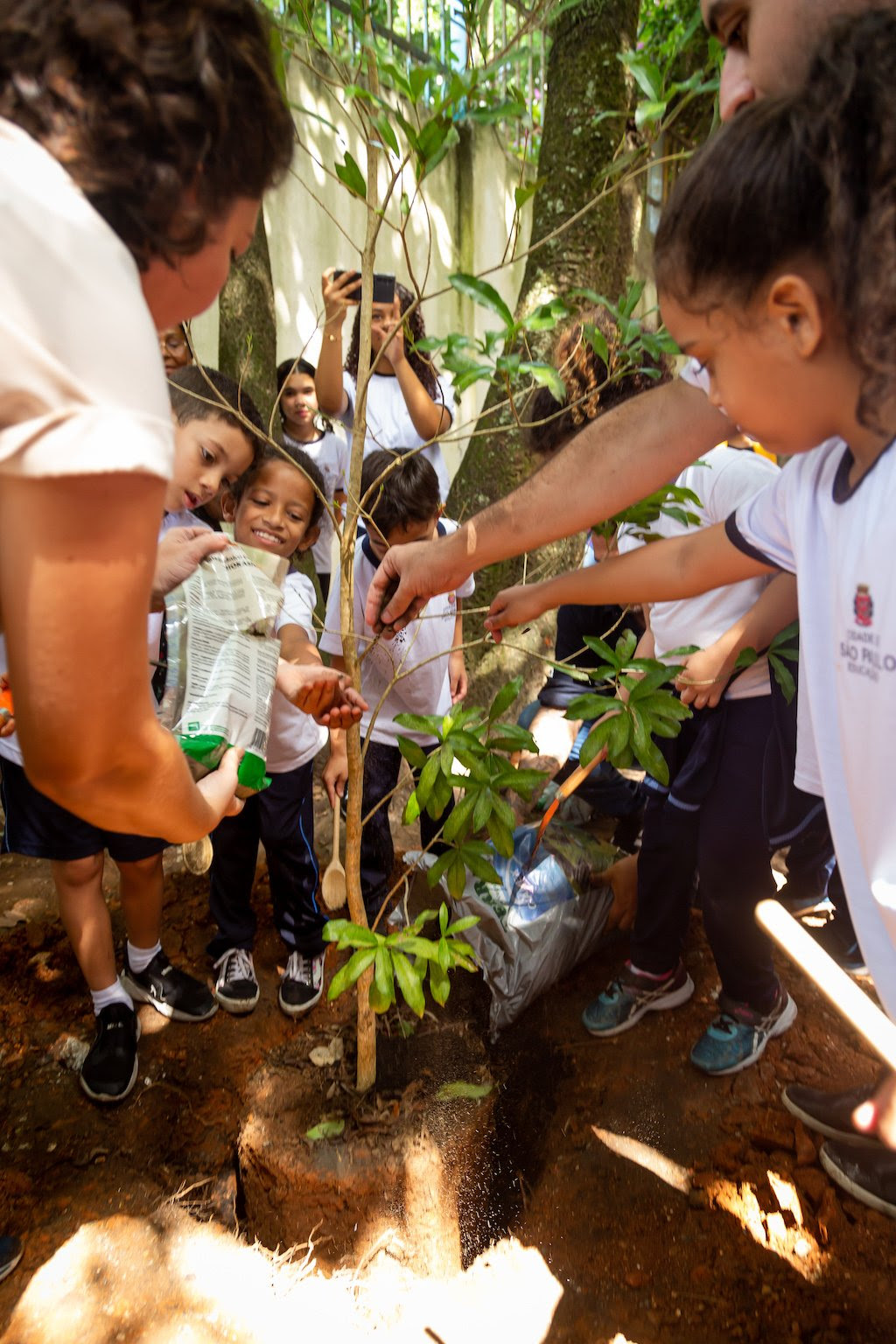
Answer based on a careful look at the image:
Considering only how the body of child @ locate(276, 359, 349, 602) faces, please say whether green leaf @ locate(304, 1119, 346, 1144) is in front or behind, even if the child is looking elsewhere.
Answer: in front

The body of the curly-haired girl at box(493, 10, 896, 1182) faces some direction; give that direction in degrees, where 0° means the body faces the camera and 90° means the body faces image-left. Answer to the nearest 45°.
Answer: approximately 45°

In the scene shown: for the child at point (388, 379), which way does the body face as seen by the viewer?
toward the camera

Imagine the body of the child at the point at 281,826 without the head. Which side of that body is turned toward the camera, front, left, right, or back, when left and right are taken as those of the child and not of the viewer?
front

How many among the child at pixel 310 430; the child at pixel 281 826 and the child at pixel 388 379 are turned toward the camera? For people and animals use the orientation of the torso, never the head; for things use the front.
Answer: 3

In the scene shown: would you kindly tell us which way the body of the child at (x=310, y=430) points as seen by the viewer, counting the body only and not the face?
toward the camera

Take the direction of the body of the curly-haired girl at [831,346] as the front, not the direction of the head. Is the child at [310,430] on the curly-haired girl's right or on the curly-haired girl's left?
on the curly-haired girl's right

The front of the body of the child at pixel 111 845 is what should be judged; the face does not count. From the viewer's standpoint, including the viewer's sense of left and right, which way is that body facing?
facing the viewer and to the right of the viewer

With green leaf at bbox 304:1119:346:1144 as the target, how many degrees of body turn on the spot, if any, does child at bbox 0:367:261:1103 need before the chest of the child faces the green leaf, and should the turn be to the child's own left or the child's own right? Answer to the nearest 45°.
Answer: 0° — they already face it

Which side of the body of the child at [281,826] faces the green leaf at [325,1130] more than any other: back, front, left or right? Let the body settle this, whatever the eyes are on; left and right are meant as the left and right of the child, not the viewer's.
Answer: front

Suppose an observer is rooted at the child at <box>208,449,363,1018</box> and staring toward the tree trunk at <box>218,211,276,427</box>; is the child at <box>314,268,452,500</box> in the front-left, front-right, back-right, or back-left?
front-right
